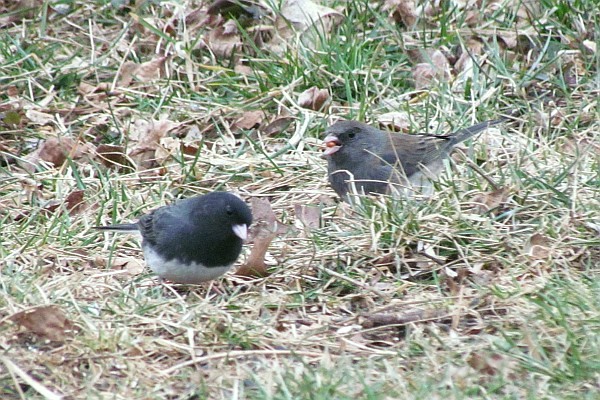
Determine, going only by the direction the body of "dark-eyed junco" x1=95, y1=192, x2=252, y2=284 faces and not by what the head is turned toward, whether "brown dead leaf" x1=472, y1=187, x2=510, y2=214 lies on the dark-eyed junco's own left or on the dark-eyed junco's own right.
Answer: on the dark-eyed junco's own left

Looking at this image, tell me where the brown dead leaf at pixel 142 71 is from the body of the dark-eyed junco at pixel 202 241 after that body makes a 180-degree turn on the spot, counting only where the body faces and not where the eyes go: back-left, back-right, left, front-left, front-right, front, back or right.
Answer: front-right

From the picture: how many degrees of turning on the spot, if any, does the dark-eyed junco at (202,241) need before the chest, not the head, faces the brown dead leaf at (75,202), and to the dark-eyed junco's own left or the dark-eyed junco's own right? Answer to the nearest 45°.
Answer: approximately 180°

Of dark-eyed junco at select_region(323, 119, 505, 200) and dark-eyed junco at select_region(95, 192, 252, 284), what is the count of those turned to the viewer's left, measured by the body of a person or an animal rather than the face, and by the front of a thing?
1

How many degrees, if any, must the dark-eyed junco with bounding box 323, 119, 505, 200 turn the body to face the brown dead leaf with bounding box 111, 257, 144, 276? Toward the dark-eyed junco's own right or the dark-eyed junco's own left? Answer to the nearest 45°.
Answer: approximately 45° to the dark-eyed junco's own left

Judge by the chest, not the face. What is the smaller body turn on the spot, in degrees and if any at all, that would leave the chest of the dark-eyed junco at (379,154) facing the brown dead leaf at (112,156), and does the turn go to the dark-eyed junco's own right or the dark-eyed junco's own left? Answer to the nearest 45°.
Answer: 0° — it already faces it

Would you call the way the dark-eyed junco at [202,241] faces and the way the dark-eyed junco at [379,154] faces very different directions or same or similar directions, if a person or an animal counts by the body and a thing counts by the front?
very different directions

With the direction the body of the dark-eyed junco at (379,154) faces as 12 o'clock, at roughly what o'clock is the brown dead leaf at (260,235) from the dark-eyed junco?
The brown dead leaf is roughly at 10 o'clock from the dark-eyed junco.

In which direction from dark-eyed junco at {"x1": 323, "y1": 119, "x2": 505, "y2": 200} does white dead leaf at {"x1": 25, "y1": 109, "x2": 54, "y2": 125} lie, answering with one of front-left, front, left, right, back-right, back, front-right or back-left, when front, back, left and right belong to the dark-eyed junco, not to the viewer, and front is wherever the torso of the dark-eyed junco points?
front

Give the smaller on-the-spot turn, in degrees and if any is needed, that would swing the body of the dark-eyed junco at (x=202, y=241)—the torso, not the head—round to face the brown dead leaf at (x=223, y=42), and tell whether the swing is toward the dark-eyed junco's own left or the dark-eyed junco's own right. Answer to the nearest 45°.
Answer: approximately 135° to the dark-eyed junco's own left

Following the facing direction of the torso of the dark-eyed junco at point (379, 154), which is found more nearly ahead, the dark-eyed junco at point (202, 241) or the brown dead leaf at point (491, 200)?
the dark-eyed junco

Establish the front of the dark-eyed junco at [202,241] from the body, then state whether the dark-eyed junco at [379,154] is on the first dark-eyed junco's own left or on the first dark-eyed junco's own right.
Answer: on the first dark-eyed junco's own left

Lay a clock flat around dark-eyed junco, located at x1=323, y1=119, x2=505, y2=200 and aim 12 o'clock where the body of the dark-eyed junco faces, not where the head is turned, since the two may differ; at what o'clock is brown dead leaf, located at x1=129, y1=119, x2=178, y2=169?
The brown dead leaf is roughly at 12 o'clock from the dark-eyed junco.

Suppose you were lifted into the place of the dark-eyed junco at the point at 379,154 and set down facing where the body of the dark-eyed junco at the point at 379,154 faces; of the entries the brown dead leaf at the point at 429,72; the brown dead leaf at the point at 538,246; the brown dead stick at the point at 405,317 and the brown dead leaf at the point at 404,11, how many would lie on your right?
2

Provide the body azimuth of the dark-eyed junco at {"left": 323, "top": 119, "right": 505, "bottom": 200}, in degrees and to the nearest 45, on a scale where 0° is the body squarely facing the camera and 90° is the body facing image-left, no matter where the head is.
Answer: approximately 90°

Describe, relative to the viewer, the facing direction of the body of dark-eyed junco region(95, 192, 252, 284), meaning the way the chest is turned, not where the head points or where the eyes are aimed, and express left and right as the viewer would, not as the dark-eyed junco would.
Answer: facing the viewer and to the right of the viewer

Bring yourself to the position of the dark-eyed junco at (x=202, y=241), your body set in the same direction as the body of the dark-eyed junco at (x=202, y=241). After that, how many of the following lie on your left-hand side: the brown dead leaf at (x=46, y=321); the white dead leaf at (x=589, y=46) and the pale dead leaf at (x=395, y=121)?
2

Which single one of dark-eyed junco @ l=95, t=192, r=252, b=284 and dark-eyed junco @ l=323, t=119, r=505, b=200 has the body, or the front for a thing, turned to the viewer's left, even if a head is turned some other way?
dark-eyed junco @ l=323, t=119, r=505, b=200
